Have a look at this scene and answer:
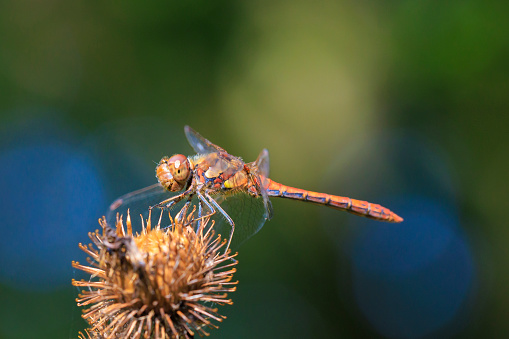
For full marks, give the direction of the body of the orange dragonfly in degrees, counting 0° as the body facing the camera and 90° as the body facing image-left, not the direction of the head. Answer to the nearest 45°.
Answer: approximately 90°
